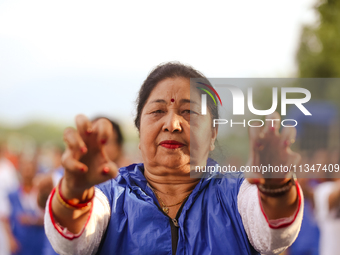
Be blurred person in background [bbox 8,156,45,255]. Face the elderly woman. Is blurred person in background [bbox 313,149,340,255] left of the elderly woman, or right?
left

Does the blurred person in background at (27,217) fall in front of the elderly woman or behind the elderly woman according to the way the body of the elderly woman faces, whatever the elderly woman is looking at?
behind

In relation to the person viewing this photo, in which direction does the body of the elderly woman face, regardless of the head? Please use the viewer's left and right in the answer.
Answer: facing the viewer

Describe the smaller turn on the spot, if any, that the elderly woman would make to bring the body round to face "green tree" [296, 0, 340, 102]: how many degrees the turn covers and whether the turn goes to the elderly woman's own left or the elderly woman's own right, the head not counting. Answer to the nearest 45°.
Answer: approximately 135° to the elderly woman's own left

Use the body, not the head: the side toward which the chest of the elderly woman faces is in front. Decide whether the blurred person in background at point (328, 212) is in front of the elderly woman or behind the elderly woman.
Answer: behind

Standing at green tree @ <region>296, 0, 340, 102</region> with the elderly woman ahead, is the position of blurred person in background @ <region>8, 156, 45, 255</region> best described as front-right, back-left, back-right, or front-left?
front-right
